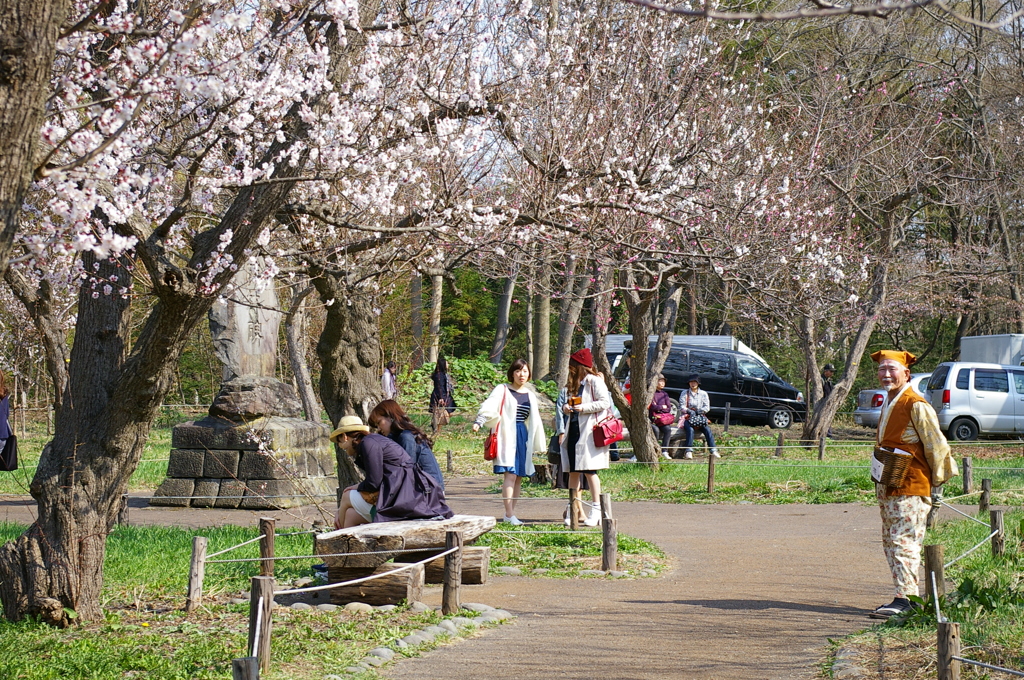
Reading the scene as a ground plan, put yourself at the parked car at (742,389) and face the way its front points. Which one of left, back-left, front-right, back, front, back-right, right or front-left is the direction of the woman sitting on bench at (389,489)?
right

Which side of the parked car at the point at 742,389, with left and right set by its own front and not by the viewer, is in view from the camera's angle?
right

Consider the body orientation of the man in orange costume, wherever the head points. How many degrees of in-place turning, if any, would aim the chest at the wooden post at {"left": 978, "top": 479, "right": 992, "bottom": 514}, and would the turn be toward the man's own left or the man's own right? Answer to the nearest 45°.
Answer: approximately 135° to the man's own right

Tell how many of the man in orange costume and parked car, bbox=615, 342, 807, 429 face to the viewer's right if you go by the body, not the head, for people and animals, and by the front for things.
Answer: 1

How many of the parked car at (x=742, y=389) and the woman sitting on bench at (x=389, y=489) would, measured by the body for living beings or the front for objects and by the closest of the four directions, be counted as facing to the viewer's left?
1

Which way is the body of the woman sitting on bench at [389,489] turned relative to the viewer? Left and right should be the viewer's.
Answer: facing to the left of the viewer

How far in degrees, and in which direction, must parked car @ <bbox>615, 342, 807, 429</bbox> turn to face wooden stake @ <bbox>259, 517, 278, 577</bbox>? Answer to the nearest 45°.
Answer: approximately 90° to its right

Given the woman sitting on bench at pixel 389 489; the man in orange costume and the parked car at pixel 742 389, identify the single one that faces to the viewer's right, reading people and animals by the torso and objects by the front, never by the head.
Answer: the parked car

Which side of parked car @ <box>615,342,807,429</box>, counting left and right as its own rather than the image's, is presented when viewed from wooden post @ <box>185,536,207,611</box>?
right

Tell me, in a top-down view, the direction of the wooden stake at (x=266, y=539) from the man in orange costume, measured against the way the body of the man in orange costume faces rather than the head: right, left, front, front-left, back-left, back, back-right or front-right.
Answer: front-right

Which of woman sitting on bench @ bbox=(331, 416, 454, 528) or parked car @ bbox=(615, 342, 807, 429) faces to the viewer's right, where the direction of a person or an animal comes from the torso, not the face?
the parked car

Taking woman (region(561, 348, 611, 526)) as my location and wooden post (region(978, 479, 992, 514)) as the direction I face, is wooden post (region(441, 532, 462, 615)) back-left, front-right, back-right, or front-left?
back-right
